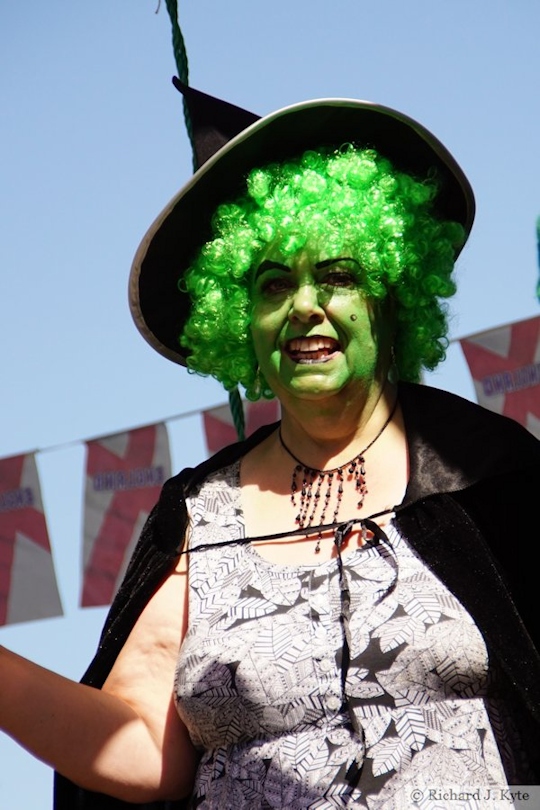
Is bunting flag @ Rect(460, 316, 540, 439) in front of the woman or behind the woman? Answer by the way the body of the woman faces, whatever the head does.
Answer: behind

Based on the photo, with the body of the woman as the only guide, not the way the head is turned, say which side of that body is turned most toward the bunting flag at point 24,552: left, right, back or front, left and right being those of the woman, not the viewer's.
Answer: back

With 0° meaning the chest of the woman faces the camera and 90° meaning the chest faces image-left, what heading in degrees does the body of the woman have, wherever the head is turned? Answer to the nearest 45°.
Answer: approximately 0°

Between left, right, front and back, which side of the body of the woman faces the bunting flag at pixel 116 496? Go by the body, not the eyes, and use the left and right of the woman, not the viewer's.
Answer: back
